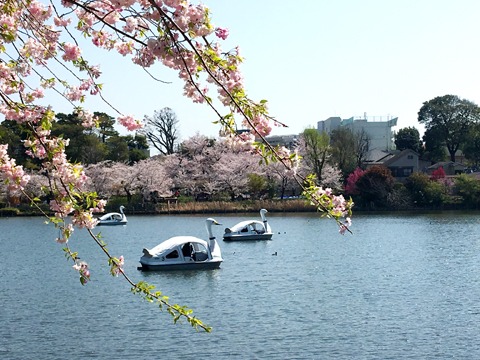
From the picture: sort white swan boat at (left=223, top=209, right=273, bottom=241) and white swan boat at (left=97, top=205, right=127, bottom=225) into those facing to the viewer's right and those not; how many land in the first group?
2

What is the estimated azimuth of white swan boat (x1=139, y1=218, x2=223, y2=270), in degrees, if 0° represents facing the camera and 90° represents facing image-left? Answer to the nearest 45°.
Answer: approximately 270°

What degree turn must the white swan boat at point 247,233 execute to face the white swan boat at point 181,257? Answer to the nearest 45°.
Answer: approximately 90° to its right

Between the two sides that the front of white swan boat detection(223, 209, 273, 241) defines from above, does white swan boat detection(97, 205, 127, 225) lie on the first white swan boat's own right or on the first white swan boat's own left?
on the first white swan boat's own left

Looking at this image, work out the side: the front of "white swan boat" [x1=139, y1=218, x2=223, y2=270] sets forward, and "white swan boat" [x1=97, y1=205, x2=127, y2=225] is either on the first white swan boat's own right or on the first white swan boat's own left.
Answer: on the first white swan boat's own left

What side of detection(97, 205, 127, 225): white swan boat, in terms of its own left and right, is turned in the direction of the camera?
right

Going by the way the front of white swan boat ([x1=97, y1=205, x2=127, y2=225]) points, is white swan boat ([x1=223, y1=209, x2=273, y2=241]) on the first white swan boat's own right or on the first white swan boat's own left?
on the first white swan boat's own right

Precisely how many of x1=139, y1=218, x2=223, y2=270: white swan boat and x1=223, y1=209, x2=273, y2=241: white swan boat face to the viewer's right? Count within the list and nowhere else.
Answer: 2

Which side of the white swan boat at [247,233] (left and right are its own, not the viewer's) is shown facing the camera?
right

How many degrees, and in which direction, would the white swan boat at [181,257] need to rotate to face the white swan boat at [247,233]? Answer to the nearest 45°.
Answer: approximately 90° to its left
